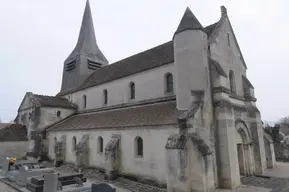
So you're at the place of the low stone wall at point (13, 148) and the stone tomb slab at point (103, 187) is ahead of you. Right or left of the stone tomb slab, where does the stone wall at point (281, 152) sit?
left

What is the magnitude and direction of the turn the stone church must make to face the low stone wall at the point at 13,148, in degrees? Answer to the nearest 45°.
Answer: approximately 180°

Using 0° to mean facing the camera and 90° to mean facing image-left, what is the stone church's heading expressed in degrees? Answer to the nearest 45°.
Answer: approximately 315°

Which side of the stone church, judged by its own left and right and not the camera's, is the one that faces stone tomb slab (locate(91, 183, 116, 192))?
right

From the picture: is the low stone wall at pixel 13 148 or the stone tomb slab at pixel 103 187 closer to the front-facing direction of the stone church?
the stone tomb slab

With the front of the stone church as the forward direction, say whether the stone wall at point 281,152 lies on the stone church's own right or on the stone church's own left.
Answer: on the stone church's own left
